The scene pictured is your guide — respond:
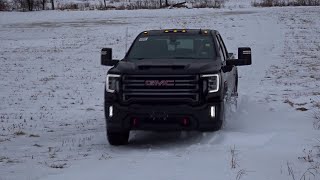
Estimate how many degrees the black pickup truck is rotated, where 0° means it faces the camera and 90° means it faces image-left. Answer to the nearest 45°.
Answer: approximately 0°
